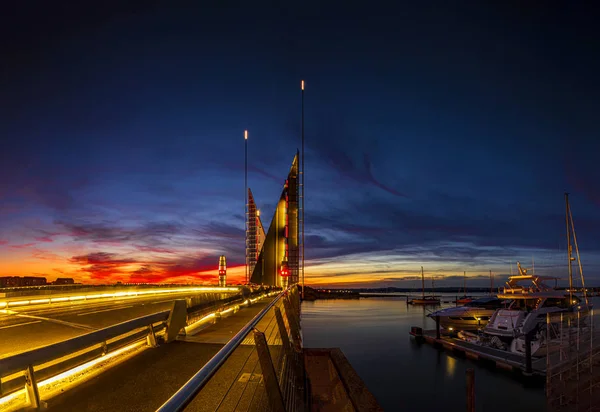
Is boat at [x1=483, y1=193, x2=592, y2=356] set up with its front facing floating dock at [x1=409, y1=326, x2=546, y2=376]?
no
